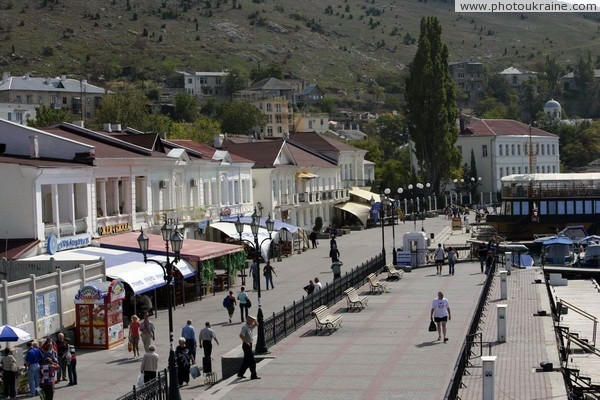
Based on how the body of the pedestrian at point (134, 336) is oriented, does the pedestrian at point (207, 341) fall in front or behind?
in front

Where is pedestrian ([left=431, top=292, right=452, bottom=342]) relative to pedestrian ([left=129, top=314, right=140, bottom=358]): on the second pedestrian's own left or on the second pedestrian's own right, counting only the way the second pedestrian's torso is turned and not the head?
on the second pedestrian's own left

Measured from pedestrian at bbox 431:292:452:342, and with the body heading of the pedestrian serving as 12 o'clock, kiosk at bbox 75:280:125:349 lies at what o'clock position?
The kiosk is roughly at 3 o'clock from the pedestrian.

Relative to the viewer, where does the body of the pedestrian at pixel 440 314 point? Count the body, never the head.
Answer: toward the camera

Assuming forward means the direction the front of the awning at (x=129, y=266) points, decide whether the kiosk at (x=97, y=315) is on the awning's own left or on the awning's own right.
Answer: on the awning's own right

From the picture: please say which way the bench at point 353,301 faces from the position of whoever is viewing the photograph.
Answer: facing the viewer and to the right of the viewer

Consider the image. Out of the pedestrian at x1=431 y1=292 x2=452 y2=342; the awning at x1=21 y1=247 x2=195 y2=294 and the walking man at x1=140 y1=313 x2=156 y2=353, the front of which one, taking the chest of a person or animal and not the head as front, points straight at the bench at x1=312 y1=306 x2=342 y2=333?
the awning

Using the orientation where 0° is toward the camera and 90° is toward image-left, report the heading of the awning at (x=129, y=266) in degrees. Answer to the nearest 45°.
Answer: approximately 315°

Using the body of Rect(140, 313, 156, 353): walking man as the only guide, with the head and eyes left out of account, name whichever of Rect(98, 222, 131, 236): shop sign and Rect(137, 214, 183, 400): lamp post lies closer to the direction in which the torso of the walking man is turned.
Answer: the lamp post

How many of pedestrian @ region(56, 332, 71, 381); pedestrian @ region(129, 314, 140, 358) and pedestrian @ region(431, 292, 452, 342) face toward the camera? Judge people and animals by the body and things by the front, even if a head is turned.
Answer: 3

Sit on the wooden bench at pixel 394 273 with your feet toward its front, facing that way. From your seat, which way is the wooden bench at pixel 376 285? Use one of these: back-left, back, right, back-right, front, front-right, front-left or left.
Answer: front-right

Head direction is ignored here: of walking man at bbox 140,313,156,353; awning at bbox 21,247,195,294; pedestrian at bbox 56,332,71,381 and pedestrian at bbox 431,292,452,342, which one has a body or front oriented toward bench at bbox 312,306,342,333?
the awning

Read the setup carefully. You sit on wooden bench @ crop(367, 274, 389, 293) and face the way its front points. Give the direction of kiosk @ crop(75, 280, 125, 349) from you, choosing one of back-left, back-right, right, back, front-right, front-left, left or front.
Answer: right
